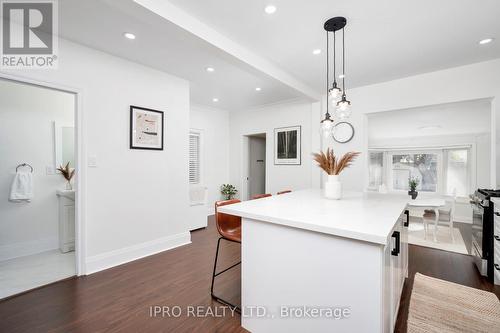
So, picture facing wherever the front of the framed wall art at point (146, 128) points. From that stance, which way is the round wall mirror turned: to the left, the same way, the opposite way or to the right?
to the right

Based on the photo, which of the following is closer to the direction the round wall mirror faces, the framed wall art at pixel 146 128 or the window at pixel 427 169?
the framed wall art

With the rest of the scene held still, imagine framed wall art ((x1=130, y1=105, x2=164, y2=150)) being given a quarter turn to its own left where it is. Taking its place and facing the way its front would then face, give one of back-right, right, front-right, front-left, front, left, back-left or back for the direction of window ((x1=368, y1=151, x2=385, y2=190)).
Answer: front-right

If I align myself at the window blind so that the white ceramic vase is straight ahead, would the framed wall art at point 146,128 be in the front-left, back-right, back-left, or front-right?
front-right

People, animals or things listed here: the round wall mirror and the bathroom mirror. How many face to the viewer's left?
0

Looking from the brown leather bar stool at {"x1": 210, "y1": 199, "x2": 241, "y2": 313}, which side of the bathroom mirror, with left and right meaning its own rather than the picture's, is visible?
front

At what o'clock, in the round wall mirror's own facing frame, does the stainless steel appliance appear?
The stainless steel appliance is roughly at 10 o'clock from the round wall mirror.

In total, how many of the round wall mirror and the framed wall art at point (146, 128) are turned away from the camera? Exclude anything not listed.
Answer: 0

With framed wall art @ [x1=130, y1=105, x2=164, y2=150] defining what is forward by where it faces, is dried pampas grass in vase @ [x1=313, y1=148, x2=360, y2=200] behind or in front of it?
in front

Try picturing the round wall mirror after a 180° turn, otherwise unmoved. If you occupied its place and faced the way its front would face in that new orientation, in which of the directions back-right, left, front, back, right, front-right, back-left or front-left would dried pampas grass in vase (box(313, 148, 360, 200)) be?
back

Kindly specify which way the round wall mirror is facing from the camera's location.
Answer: facing the viewer

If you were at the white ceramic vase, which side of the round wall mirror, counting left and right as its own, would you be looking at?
front

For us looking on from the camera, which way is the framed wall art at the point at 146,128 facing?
facing the viewer and to the right of the viewer

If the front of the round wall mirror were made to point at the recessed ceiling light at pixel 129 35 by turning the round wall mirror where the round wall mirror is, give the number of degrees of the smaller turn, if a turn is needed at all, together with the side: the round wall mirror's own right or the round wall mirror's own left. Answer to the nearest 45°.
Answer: approximately 45° to the round wall mirror's own right

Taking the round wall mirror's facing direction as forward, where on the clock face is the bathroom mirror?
The bathroom mirror is roughly at 2 o'clock from the round wall mirror.
